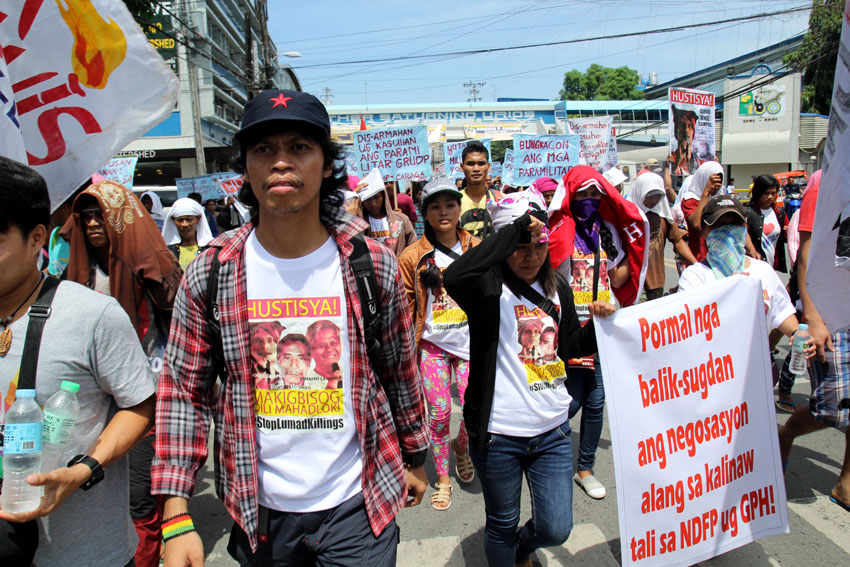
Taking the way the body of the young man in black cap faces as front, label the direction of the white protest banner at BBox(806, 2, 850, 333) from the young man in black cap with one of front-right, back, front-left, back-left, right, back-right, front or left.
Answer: left

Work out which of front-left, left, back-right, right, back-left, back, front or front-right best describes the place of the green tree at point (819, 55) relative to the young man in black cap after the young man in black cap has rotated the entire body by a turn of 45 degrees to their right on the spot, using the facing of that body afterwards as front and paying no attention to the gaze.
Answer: back

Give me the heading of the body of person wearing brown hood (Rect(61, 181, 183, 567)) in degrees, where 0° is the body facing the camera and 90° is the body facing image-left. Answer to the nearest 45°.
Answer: approximately 45°

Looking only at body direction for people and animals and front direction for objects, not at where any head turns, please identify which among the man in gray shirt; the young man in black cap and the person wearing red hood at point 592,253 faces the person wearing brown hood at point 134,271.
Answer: the person wearing red hood at point 592,253

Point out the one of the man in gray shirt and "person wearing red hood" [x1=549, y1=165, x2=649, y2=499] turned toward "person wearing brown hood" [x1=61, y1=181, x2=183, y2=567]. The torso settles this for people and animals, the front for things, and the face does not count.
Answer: "person wearing red hood" [x1=549, y1=165, x2=649, y2=499]

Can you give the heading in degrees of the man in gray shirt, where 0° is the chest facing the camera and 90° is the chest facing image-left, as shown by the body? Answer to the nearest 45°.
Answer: approximately 45°

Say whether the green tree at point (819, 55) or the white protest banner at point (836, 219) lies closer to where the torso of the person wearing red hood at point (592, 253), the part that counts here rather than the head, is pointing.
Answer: the white protest banner

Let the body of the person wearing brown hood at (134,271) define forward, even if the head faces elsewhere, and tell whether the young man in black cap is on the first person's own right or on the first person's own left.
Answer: on the first person's own left

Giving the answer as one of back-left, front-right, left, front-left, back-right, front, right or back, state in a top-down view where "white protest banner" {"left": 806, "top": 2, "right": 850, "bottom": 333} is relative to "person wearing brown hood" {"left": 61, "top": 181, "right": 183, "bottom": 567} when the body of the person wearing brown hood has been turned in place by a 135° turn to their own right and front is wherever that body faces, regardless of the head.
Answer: back-right
